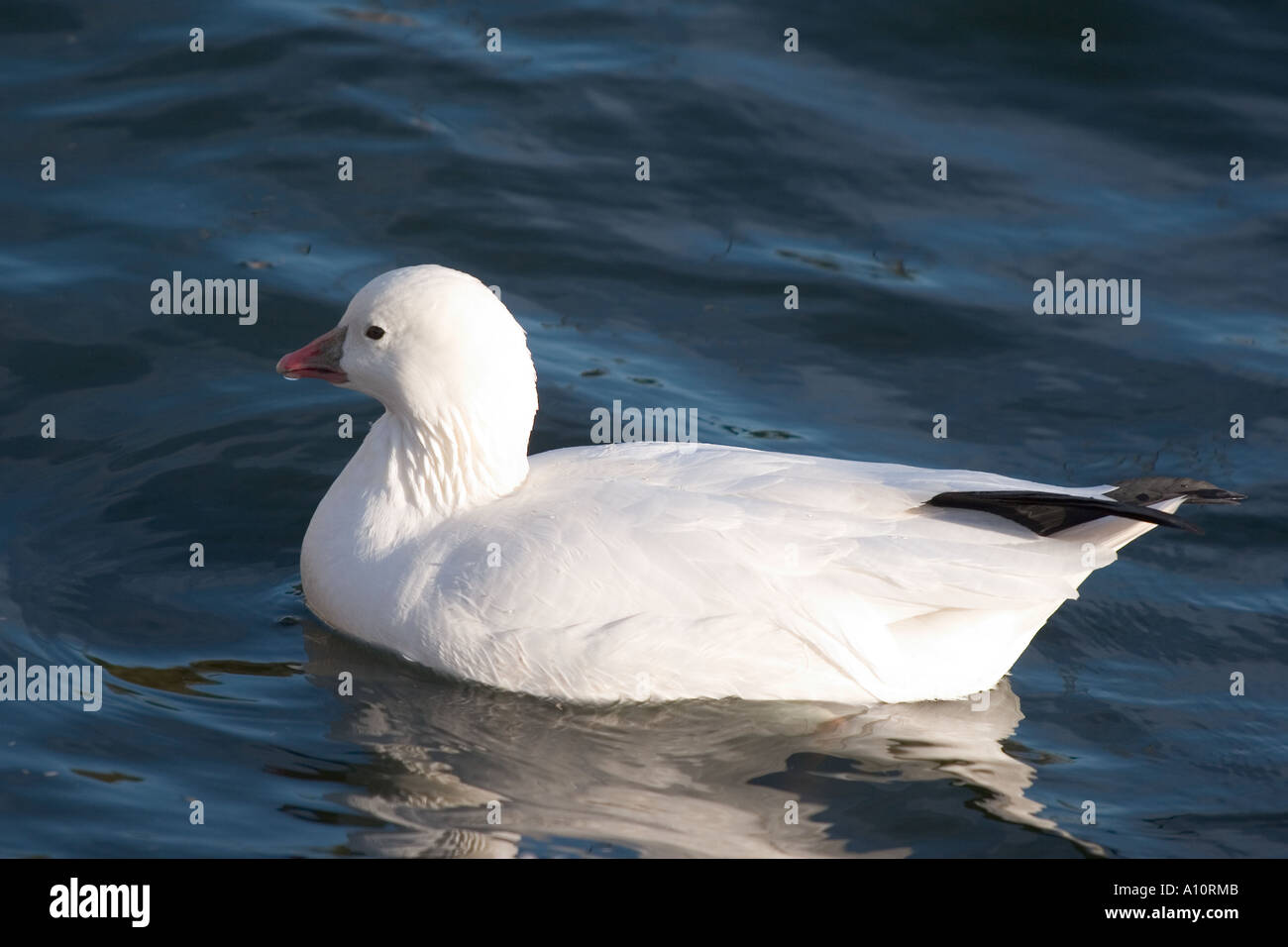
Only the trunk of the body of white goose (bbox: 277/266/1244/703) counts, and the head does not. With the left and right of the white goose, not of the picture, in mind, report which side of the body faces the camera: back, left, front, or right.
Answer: left
